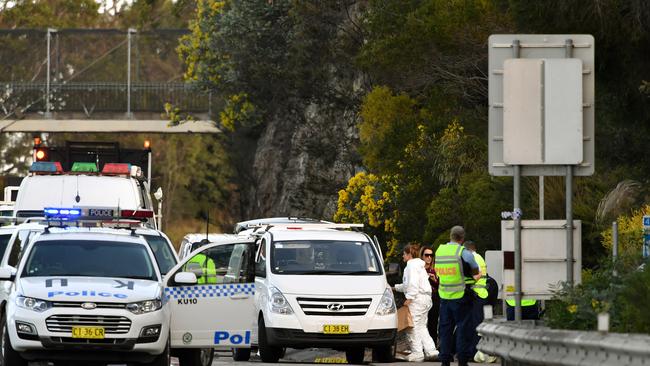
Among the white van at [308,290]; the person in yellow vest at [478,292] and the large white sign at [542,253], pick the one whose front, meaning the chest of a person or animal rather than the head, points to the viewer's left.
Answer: the person in yellow vest

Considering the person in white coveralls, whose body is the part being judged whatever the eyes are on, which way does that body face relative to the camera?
to the viewer's left

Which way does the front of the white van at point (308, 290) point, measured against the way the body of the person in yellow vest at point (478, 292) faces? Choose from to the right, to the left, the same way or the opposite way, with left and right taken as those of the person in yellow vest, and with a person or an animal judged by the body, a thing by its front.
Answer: to the left

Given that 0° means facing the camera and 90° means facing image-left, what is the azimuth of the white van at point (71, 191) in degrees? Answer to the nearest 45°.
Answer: approximately 0°

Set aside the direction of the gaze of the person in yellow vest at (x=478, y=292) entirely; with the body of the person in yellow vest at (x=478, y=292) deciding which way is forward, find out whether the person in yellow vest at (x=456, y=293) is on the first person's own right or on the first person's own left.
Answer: on the first person's own left

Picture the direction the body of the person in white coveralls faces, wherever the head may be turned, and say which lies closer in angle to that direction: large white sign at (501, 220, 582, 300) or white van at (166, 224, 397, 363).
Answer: the white van

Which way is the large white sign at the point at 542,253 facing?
away from the camera

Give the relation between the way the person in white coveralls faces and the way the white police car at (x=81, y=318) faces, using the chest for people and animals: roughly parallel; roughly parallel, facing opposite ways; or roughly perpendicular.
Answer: roughly perpendicular

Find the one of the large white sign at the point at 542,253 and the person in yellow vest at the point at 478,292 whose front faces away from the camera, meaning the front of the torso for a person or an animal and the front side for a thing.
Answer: the large white sign

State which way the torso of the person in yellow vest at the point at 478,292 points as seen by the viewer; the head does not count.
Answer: to the viewer's left

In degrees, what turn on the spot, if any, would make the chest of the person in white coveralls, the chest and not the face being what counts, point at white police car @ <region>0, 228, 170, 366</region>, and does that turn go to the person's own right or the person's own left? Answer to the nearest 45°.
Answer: approximately 45° to the person's own left
